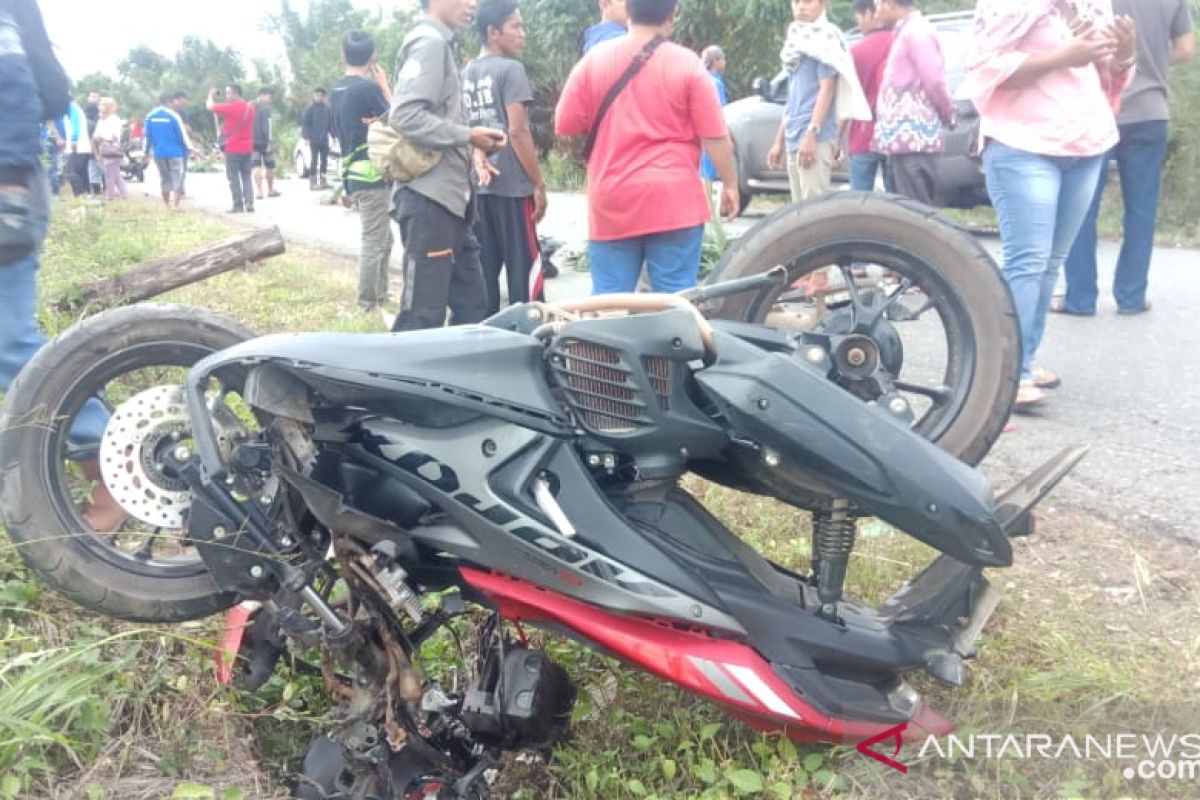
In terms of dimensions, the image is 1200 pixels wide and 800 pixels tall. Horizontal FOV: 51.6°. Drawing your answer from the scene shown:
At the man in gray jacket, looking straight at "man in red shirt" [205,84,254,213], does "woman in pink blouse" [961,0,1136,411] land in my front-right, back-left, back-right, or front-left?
back-right

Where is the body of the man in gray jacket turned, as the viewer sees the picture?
to the viewer's right

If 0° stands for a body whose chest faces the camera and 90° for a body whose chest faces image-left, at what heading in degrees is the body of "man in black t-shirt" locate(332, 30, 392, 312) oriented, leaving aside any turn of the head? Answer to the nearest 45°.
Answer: approximately 225°

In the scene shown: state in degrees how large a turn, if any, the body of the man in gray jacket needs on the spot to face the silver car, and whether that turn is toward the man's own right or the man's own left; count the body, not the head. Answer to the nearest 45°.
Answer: approximately 45° to the man's own left

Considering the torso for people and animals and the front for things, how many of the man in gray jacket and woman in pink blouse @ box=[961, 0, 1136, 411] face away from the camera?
0

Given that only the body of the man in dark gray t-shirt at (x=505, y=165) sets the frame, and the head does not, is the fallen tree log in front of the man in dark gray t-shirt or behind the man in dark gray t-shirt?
behind
